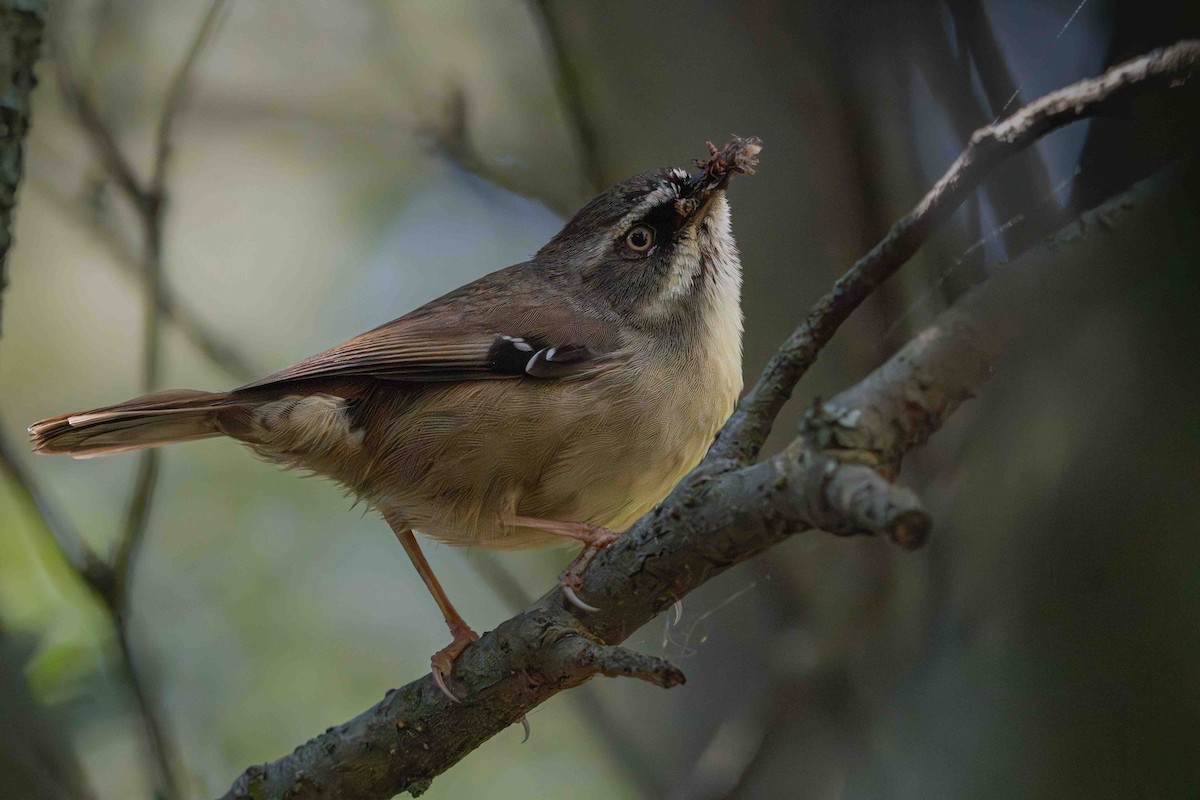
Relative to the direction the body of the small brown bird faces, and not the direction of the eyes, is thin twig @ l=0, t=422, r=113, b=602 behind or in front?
behind

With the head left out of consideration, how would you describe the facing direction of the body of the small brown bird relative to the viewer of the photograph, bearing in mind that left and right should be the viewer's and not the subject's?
facing to the right of the viewer
